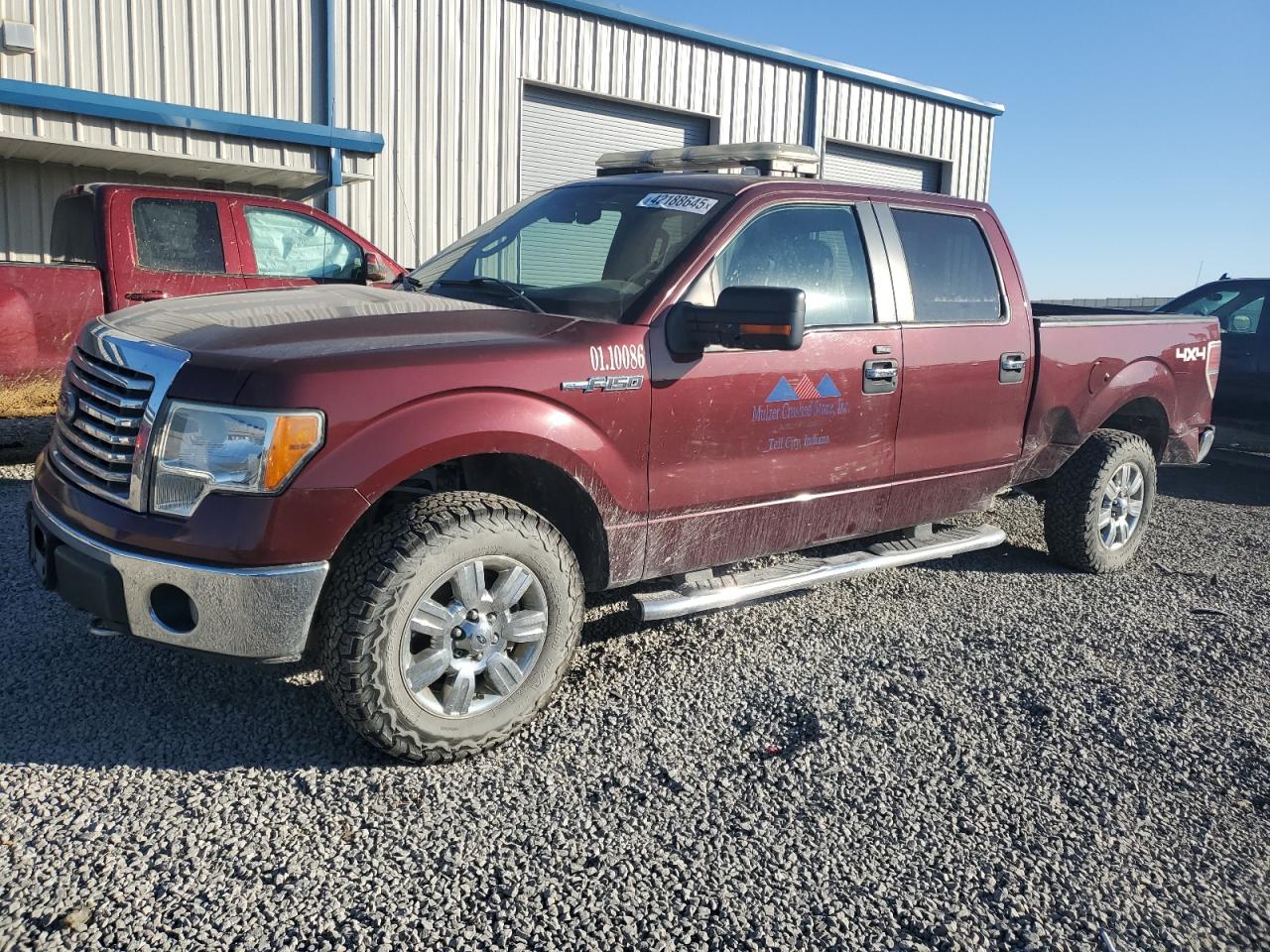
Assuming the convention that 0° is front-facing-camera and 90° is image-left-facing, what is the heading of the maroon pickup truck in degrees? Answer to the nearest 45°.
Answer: approximately 45°

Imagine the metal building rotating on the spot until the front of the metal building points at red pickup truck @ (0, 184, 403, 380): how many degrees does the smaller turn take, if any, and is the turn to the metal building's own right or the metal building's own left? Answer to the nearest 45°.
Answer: approximately 45° to the metal building's own right

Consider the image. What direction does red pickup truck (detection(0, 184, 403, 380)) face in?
to the viewer's right

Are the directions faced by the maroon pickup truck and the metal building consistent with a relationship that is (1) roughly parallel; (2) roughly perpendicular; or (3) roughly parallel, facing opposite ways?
roughly perpendicular

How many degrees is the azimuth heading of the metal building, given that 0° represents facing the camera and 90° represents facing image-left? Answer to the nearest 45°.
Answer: approximately 315°

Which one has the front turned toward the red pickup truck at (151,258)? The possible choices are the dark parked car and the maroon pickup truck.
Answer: the dark parked car

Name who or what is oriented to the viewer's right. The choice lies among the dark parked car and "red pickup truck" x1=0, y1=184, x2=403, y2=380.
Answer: the red pickup truck

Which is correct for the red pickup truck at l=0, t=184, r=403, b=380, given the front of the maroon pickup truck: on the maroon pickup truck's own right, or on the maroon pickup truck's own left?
on the maroon pickup truck's own right

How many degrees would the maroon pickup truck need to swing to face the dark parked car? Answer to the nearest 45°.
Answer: approximately 180°
